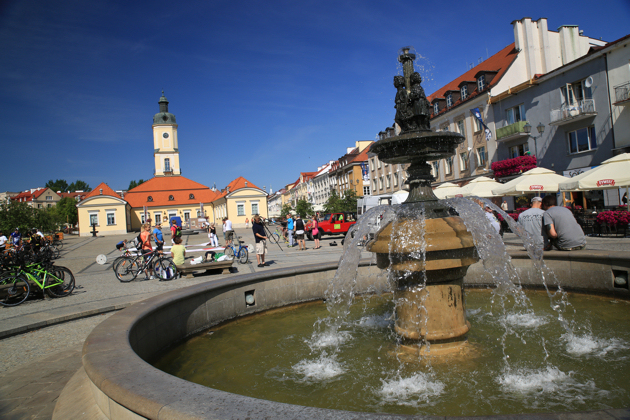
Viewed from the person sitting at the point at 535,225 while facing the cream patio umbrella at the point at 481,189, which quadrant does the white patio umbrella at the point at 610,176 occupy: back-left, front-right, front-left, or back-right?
front-right

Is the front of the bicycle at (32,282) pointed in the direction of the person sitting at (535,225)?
no

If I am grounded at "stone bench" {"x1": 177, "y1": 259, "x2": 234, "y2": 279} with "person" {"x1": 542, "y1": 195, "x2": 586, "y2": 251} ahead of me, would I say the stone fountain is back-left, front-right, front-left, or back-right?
front-right

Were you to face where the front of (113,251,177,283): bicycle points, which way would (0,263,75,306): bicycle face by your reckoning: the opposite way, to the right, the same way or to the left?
the opposite way

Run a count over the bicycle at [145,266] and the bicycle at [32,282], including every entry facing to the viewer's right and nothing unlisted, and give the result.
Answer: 1

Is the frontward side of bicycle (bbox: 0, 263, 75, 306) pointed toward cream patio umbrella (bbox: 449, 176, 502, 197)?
no
